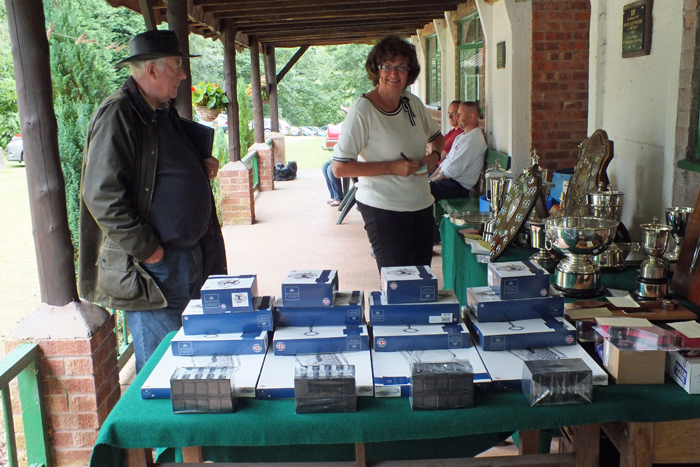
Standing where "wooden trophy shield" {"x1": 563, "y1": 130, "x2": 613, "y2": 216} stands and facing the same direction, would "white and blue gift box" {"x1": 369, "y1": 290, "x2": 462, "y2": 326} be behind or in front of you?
in front

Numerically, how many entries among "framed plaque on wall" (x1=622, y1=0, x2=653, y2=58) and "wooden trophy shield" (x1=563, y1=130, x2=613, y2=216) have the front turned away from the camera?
0

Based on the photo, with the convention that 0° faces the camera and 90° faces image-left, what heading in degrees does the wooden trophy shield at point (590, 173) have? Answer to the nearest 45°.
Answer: approximately 45°

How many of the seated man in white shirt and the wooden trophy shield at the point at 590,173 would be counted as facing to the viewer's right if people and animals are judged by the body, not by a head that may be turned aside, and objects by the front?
0

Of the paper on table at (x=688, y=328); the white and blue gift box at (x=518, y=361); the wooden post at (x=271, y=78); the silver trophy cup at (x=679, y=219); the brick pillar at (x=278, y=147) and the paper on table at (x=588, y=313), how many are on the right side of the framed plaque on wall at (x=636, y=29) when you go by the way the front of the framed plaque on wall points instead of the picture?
2

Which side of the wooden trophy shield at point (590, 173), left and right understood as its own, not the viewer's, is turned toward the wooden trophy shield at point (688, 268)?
left

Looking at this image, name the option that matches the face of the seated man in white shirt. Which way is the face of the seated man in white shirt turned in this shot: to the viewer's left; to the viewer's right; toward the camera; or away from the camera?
to the viewer's left

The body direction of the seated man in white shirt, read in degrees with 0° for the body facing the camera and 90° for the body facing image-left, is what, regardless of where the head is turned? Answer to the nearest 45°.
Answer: approximately 90°

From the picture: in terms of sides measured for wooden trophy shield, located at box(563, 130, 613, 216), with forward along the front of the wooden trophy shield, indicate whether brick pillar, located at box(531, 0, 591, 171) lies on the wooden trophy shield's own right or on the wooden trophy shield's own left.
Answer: on the wooden trophy shield's own right

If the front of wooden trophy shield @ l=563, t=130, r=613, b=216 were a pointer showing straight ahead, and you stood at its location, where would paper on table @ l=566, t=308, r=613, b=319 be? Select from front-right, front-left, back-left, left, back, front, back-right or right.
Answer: front-left

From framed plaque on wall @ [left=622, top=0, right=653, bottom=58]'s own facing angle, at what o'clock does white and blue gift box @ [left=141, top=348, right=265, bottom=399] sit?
The white and blue gift box is roughly at 11 o'clock from the framed plaque on wall.

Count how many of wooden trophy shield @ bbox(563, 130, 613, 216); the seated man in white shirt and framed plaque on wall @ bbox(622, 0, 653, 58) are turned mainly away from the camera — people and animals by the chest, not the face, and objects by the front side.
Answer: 0

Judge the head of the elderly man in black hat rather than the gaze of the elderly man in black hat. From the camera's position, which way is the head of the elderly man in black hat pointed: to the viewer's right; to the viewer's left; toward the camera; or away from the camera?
to the viewer's right
